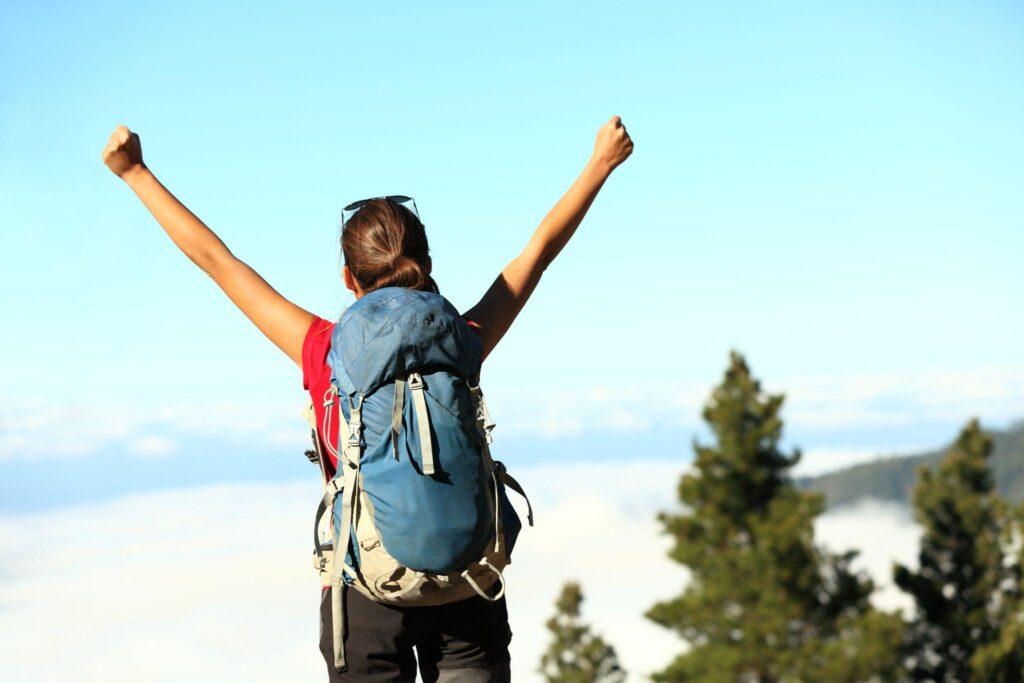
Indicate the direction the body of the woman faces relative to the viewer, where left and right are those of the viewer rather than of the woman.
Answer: facing away from the viewer

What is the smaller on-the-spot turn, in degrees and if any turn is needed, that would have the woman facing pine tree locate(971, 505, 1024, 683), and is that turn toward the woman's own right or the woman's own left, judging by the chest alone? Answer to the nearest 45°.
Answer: approximately 45° to the woman's own right

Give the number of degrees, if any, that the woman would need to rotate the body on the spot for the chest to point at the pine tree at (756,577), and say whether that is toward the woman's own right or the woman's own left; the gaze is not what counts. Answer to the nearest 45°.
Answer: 0° — they already face it

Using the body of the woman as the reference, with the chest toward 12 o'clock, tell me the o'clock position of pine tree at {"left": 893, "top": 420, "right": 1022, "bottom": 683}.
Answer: The pine tree is roughly at 1 o'clock from the woman.

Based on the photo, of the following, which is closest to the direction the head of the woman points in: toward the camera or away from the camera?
away from the camera
